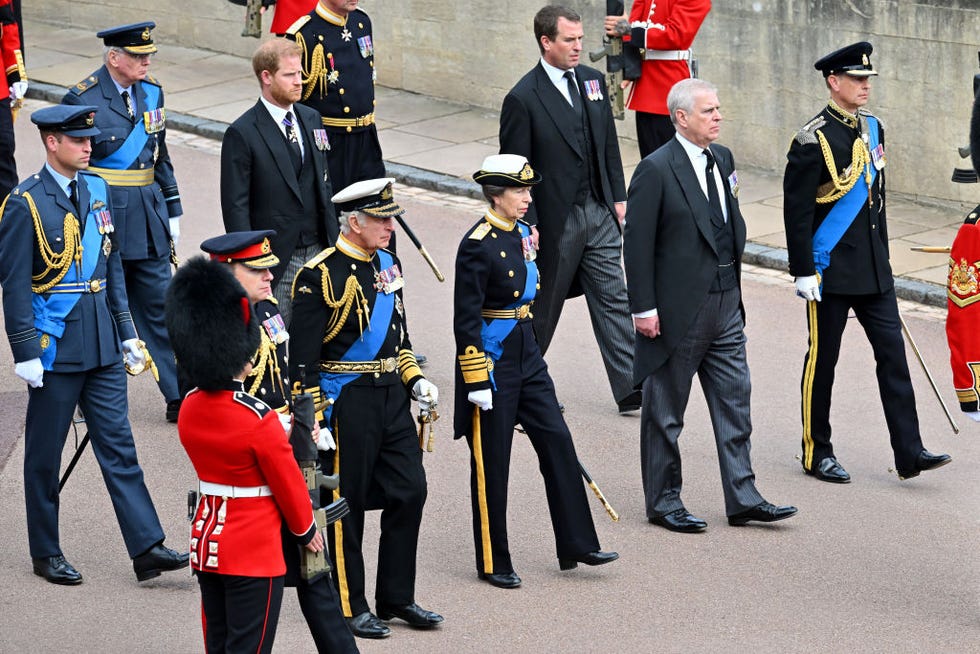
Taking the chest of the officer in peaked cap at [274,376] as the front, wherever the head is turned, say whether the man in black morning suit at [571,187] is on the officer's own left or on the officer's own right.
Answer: on the officer's own left

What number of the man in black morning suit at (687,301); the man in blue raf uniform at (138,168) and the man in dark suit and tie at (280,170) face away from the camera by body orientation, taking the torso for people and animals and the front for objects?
0

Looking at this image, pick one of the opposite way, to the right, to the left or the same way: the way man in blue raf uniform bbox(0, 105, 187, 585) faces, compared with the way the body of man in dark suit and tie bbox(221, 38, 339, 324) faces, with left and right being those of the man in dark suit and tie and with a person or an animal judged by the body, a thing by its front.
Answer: the same way

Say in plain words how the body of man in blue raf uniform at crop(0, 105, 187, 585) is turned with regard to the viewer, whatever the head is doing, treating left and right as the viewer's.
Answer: facing the viewer and to the right of the viewer

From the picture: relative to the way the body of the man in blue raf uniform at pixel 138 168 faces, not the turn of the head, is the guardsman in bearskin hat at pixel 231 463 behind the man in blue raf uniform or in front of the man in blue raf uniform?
in front

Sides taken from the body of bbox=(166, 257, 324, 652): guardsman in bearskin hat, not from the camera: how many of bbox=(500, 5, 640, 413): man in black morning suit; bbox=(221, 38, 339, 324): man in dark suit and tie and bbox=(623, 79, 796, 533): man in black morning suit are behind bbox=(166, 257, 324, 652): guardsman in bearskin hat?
0

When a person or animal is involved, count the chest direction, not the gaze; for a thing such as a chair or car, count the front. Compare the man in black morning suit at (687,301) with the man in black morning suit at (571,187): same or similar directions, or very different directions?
same or similar directions

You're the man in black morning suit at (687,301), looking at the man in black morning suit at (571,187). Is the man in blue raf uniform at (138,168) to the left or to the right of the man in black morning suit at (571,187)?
left

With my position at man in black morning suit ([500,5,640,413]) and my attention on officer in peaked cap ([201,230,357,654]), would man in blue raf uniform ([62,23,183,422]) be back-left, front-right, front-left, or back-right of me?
front-right
